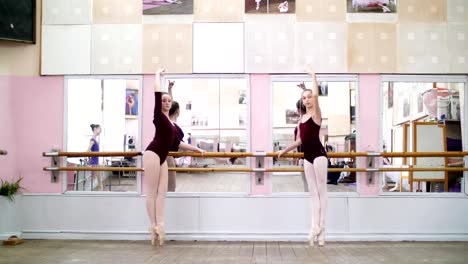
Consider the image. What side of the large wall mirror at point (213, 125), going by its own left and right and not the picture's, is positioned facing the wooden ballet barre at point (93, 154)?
right

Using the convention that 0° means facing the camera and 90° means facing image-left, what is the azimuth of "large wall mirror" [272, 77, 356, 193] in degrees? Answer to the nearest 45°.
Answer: approximately 0°

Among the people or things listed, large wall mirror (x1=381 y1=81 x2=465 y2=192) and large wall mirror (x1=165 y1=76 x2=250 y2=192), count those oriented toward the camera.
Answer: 2

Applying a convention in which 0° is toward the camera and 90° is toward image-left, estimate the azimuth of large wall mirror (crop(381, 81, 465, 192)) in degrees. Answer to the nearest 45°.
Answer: approximately 0°

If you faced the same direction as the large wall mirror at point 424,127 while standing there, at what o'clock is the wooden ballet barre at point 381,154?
The wooden ballet barre is roughly at 2 o'clock from the large wall mirror.

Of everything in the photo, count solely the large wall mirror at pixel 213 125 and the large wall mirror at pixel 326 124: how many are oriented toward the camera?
2
